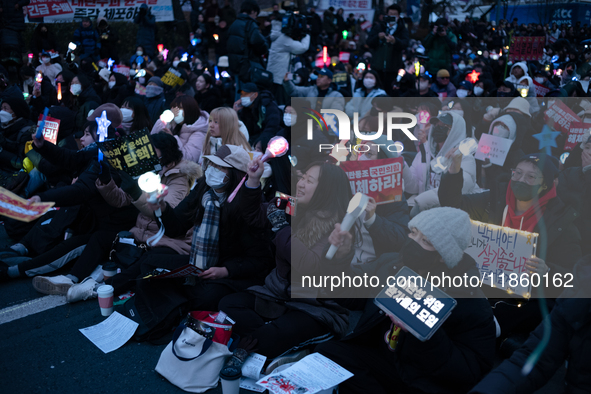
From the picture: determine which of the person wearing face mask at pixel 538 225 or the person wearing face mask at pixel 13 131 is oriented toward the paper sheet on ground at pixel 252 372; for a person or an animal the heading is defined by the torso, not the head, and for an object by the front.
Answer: the person wearing face mask at pixel 538 225

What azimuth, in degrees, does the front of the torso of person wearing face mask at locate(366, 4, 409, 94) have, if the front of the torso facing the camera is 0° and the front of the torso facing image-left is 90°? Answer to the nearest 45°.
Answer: approximately 0°

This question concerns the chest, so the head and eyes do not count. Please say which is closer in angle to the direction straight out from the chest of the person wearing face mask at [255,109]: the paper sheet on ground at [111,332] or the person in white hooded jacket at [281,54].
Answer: the paper sheet on ground

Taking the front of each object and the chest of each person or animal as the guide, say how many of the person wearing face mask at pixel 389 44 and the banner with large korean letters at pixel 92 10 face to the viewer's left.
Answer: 0

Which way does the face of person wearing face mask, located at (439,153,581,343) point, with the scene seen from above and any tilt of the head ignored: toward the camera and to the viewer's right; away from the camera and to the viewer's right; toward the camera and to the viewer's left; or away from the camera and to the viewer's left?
toward the camera and to the viewer's left

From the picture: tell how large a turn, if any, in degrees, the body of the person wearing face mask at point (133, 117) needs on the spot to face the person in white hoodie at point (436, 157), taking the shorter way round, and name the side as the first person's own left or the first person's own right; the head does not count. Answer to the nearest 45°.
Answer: approximately 90° to the first person's own left

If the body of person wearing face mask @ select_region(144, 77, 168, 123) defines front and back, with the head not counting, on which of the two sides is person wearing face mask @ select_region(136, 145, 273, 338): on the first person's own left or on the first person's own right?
on the first person's own left

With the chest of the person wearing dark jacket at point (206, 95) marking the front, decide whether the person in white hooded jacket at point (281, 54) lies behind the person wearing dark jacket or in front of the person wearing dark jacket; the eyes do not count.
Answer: behind

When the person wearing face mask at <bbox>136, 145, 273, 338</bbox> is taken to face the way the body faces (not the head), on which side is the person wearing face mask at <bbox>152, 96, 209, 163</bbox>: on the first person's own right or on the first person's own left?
on the first person's own right

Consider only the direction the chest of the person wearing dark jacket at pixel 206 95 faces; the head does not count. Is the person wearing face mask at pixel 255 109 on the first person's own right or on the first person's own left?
on the first person's own left
